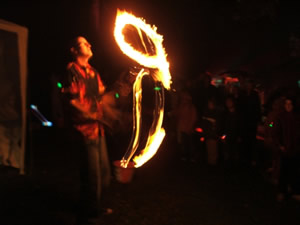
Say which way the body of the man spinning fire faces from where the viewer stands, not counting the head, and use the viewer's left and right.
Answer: facing the viewer and to the right of the viewer
